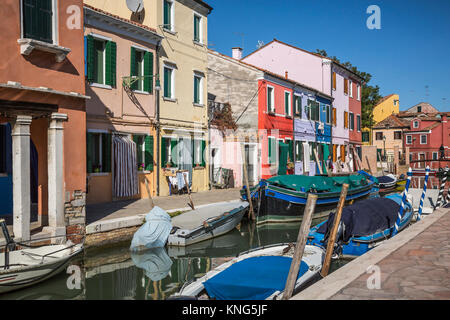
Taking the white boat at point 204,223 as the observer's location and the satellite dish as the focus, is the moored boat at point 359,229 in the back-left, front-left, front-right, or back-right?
back-right

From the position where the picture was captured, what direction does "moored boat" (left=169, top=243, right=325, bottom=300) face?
facing away from the viewer and to the right of the viewer

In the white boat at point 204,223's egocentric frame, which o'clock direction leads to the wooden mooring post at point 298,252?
The wooden mooring post is roughly at 4 o'clock from the white boat.

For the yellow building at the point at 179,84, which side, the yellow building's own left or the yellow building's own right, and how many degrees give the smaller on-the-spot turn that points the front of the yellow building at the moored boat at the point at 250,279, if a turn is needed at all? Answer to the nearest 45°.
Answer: approximately 45° to the yellow building's own right

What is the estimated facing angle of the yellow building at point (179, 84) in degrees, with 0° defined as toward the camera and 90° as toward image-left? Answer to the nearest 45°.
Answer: approximately 315°

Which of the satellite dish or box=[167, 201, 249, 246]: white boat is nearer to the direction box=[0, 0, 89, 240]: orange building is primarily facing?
the white boat

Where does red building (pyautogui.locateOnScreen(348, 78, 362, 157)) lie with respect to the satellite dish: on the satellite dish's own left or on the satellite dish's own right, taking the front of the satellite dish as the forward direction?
on the satellite dish's own left
